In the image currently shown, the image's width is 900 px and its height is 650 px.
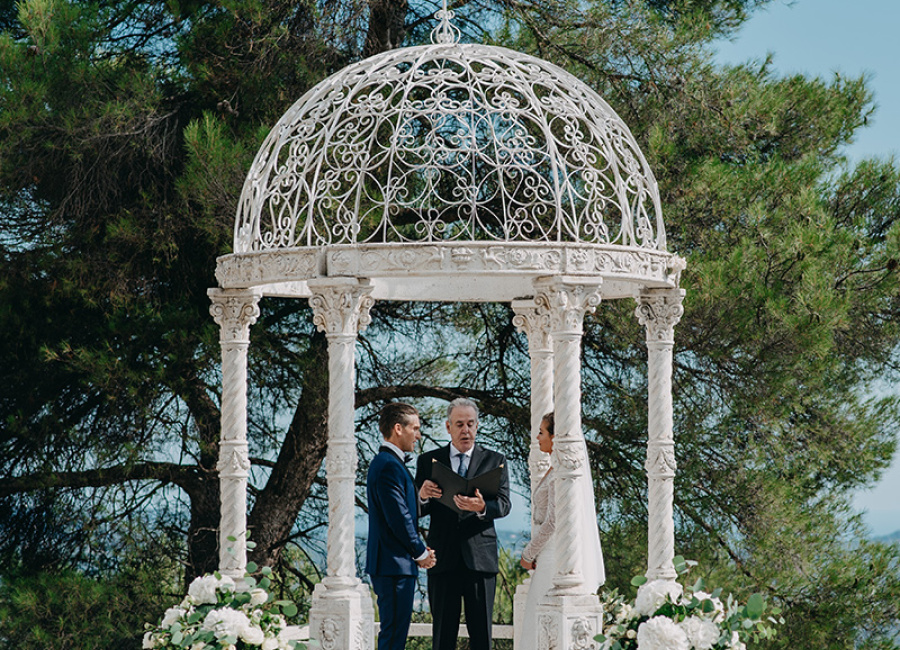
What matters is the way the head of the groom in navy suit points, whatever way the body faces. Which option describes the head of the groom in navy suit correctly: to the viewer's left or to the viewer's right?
to the viewer's right

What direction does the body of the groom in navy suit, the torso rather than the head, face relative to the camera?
to the viewer's right

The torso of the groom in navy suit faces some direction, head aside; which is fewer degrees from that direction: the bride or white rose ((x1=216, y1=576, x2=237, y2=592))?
the bride

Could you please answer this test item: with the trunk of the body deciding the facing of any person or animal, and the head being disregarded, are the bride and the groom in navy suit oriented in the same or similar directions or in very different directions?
very different directions

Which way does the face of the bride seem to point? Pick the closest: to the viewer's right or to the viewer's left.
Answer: to the viewer's left

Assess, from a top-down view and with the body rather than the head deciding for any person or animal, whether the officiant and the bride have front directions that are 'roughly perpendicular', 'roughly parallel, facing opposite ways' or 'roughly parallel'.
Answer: roughly perpendicular

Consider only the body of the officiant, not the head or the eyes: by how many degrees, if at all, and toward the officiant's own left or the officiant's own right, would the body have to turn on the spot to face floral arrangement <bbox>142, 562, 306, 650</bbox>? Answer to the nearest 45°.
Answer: approximately 45° to the officiant's own right

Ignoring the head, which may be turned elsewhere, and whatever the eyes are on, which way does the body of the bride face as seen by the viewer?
to the viewer's left

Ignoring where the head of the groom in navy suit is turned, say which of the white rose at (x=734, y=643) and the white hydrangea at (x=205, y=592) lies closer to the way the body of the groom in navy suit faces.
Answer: the white rose

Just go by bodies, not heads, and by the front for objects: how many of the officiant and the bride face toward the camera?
1
